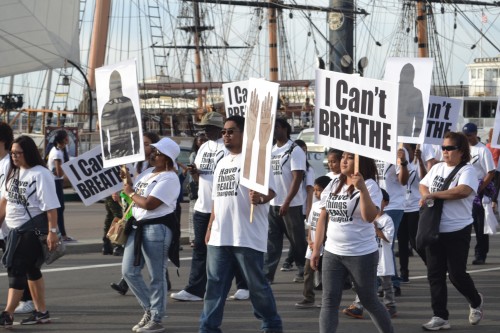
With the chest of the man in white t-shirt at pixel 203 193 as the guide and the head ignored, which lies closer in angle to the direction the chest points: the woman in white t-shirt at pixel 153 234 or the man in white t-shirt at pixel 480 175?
the woman in white t-shirt

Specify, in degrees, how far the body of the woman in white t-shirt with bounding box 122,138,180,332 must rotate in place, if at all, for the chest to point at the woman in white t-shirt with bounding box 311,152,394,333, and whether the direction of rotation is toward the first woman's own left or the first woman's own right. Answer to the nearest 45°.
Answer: approximately 135° to the first woman's own left

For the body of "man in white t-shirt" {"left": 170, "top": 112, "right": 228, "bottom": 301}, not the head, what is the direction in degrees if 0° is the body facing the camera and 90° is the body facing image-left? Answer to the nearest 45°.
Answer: approximately 45°

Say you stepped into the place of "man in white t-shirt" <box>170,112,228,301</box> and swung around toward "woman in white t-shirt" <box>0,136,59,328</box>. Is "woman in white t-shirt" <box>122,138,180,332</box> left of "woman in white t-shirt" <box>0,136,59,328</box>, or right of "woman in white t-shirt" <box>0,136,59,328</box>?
left
